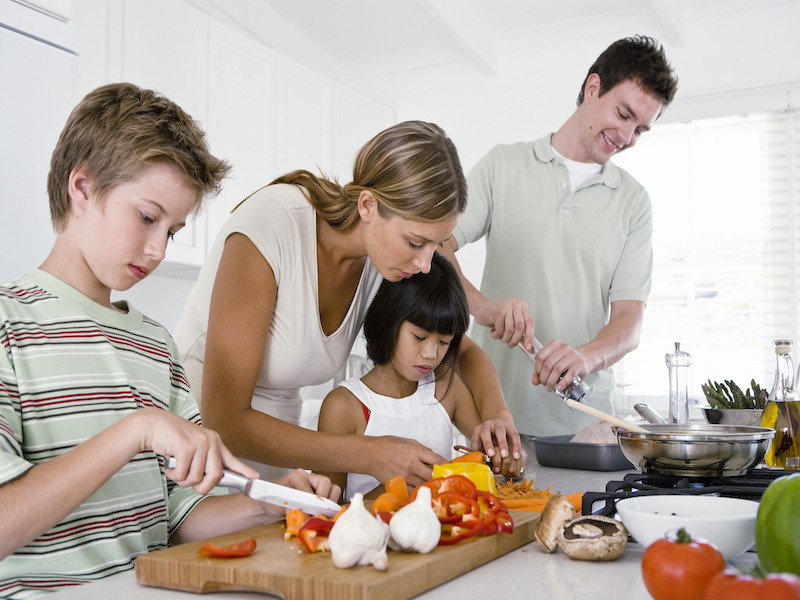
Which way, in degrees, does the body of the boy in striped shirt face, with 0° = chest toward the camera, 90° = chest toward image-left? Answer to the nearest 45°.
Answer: approximately 315°

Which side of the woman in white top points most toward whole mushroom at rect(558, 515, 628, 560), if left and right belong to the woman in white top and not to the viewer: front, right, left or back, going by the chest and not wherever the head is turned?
front

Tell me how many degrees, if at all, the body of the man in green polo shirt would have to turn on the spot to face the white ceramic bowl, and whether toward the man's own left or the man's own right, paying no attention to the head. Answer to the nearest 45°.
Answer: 0° — they already face it

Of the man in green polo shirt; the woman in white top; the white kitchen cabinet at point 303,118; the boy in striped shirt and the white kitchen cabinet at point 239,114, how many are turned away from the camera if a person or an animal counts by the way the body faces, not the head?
0

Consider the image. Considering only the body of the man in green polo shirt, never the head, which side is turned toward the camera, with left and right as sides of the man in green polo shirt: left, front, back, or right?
front

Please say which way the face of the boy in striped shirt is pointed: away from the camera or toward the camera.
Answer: toward the camera

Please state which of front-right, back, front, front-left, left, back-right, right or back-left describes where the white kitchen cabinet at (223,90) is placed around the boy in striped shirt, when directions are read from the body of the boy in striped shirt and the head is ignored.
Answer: back-left

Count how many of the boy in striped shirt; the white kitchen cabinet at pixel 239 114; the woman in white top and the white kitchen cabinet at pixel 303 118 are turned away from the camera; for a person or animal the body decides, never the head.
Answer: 0

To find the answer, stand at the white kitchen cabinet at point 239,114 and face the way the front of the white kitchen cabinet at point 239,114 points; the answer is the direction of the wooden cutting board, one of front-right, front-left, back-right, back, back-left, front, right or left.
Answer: front-right

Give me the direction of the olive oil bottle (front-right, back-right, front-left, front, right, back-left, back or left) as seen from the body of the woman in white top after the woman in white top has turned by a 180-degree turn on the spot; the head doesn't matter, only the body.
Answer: back-right

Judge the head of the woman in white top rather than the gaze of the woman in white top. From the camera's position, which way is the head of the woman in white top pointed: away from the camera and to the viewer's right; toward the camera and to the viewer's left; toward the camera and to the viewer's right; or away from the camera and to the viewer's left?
toward the camera and to the viewer's right

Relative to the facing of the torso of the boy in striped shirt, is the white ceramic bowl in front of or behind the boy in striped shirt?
in front

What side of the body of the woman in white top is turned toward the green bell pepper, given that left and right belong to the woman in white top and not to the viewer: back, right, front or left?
front
